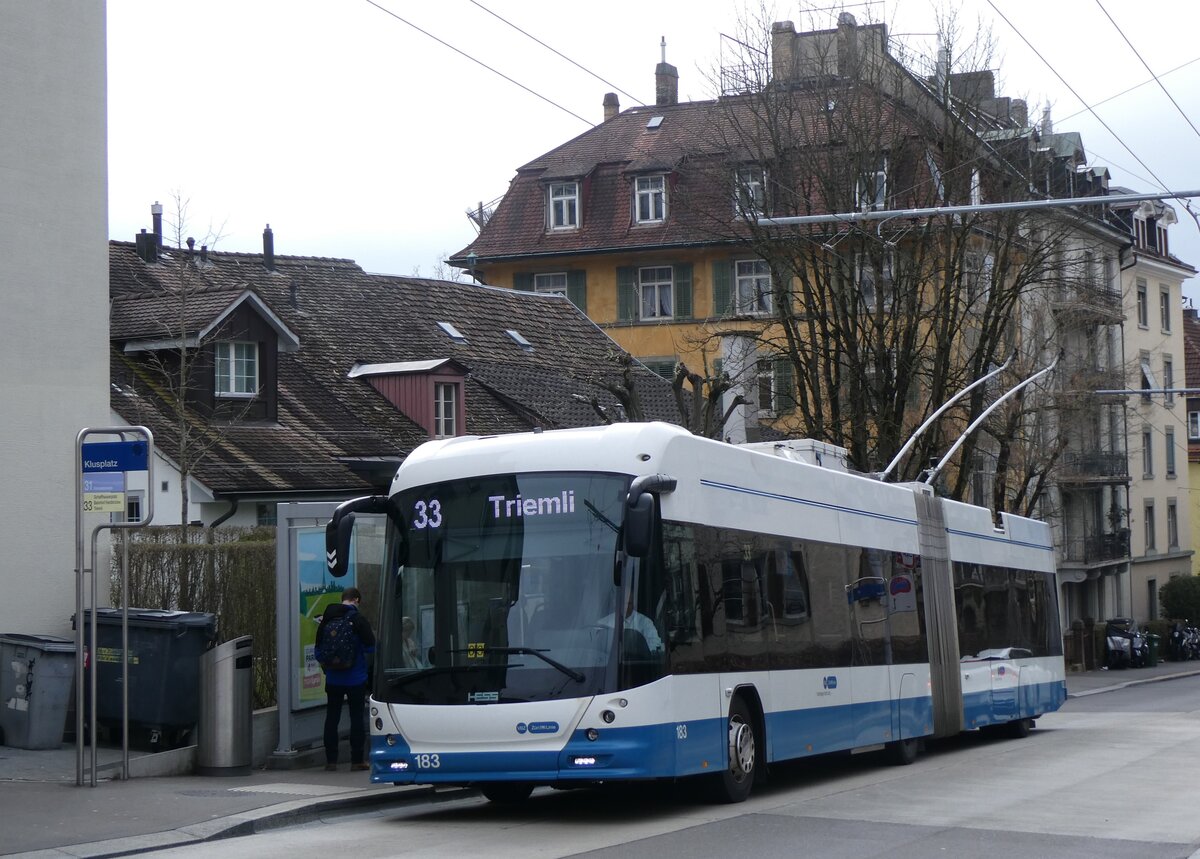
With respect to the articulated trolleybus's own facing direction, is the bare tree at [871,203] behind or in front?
behind

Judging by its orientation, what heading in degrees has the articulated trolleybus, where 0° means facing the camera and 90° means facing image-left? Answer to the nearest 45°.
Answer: approximately 45°

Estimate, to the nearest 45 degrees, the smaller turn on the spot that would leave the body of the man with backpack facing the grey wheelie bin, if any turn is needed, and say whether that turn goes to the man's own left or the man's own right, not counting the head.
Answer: approximately 135° to the man's own left

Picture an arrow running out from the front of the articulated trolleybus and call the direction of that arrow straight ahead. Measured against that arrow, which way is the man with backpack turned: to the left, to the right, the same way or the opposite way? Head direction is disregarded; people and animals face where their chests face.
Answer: the opposite way

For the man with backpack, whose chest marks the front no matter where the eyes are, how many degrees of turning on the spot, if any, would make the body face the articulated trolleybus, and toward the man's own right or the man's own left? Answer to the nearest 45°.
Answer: approximately 90° to the man's own right

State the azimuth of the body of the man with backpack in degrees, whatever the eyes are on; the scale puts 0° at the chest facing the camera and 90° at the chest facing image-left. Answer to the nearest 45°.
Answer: approximately 225°
